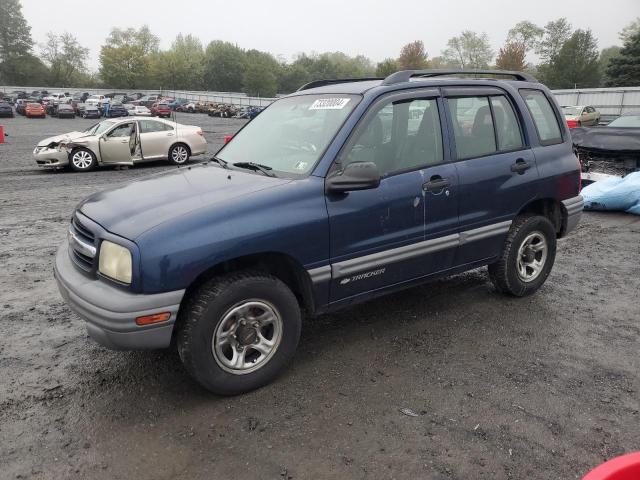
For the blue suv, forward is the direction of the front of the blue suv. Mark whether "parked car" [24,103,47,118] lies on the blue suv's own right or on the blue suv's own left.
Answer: on the blue suv's own right

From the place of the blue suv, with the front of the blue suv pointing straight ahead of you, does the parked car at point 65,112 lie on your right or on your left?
on your right

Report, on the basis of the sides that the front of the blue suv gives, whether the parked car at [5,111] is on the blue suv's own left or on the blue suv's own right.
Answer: on the blue suv's own right

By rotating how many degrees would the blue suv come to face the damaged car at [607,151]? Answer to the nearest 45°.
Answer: approximately 180°

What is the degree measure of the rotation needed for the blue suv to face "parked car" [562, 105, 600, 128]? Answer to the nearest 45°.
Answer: approximately 180°

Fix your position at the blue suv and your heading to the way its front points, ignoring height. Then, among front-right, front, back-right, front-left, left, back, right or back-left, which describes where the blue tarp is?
back

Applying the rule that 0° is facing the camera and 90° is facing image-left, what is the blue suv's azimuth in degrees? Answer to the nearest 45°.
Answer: approximately 45°

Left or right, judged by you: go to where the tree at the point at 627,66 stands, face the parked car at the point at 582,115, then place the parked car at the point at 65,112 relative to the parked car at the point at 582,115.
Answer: right

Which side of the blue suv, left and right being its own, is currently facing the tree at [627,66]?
back

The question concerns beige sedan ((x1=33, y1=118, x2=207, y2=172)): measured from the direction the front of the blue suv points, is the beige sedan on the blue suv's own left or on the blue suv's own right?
on the blue suv's own right
